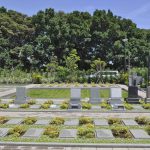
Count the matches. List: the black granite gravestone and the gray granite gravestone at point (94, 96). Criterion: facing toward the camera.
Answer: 2

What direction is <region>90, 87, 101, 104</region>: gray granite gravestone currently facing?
toward the camera

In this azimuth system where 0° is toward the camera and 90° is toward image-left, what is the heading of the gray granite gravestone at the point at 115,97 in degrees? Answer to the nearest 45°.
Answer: approximately 0°

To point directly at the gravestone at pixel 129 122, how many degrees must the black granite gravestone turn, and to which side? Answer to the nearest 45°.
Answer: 0° — it already faces it

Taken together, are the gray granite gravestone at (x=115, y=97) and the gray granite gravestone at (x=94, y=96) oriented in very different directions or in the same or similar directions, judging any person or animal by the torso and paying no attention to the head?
same or similar directions

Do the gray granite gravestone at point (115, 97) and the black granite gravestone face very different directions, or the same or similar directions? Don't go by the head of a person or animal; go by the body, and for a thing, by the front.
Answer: same or similar directions

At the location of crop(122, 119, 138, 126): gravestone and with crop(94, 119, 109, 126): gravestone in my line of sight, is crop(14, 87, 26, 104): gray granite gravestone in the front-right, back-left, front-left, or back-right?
front-right

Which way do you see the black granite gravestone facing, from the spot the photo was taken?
facing the viewer

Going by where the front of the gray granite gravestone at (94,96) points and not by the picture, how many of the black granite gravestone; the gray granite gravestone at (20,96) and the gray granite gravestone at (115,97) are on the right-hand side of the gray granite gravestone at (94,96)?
1

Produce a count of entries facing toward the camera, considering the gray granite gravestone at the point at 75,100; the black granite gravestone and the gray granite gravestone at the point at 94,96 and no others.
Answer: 3
